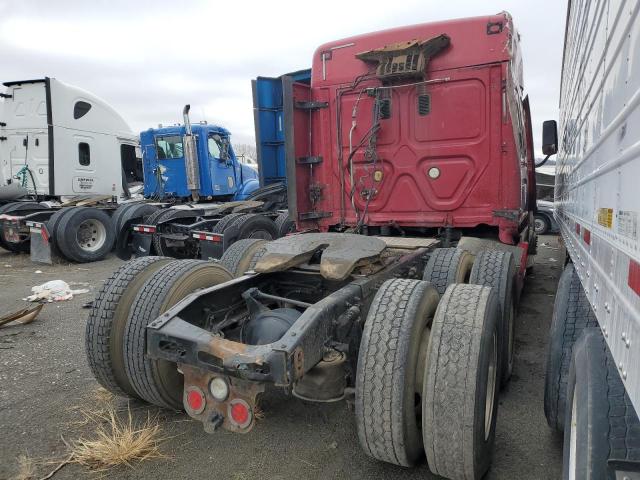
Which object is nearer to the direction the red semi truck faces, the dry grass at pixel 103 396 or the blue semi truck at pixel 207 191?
the blue semi truck

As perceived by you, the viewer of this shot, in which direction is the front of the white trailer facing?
facing away from the viewer

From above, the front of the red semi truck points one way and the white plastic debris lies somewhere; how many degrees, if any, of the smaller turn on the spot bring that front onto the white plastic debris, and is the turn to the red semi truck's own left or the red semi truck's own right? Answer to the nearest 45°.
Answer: approximately 90° to the red semi truck's own left

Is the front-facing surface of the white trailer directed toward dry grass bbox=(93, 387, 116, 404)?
no

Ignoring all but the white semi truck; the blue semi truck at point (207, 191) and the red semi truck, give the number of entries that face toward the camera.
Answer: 0

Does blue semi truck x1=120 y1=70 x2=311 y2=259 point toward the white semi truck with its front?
no

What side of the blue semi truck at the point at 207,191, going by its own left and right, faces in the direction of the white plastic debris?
back

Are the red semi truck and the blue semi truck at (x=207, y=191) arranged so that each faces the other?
no

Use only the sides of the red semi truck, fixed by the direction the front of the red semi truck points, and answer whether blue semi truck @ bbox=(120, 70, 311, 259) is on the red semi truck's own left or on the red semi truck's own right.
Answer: on the red semi truck's own left

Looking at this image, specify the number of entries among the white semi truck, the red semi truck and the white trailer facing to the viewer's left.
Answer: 0

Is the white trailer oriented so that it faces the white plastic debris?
no

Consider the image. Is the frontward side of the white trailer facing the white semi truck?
no

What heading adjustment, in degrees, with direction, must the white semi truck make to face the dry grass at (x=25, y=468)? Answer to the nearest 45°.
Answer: approximately 135° to its right

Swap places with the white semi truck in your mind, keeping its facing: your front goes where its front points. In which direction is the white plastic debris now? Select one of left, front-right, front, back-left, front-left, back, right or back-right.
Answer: back-right

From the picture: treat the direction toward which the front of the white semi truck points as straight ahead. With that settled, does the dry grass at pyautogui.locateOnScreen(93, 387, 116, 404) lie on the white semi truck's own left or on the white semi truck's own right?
on the white semi truck's own right

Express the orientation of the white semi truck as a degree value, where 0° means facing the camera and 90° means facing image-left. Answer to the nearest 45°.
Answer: approximately 225°

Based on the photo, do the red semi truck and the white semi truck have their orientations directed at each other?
no
